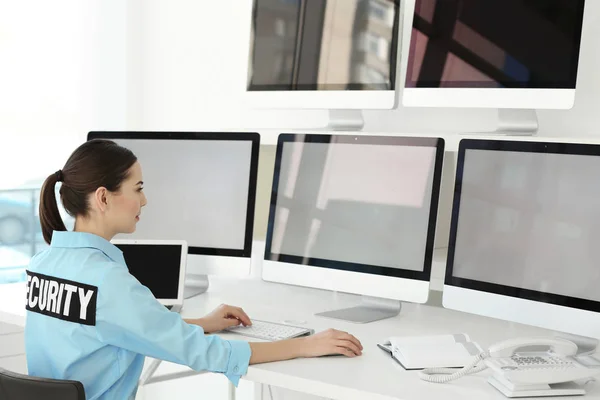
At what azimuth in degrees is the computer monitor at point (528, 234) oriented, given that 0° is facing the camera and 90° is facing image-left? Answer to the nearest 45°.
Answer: approximately 45°

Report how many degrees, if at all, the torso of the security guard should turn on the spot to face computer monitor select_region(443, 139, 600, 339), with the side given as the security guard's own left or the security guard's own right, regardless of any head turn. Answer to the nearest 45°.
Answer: approximately 45° to the security guard's own right

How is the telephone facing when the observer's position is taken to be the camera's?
facing to the left of the viewer

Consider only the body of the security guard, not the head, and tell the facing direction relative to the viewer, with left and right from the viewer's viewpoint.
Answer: facing away from the viewer and to the right of the viewer

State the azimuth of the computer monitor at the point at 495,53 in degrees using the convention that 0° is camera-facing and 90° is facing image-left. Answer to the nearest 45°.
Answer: approximately 0°

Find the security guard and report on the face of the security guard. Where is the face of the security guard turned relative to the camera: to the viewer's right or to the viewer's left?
to the viewer's right

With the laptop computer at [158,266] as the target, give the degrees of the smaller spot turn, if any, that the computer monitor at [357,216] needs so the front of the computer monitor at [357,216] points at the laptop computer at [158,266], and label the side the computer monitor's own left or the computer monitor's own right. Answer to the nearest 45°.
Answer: approximately 45° to the computer monitor's own right

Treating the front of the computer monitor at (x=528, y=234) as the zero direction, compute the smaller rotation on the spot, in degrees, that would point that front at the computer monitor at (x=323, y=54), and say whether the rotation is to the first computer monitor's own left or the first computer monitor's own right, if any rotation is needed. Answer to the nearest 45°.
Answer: approximately 90° to the first computer monitor's own right
